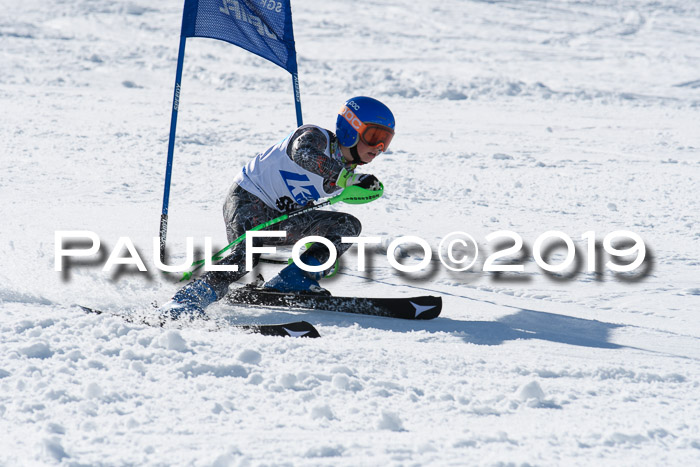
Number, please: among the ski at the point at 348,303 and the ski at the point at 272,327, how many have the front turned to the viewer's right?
2

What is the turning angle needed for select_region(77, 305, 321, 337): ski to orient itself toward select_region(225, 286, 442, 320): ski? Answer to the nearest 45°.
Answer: approximately 45° to its left

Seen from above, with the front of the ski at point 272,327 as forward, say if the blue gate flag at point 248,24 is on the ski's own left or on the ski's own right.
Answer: on the ski's own left

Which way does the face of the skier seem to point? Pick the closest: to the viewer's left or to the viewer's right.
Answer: to the viewer's right

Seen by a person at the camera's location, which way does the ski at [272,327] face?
facing to the right of the viewer

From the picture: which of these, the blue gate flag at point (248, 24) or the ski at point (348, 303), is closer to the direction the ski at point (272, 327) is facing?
the ski

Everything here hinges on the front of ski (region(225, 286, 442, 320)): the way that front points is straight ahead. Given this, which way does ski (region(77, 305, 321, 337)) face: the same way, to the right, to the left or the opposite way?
the same way

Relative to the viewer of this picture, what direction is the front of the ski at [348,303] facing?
facing to the right of the viewer

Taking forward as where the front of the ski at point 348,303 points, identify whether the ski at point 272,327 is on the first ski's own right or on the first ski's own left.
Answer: on the first ski's own right
